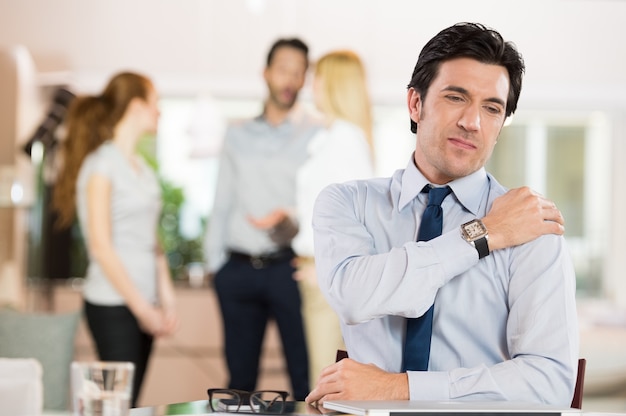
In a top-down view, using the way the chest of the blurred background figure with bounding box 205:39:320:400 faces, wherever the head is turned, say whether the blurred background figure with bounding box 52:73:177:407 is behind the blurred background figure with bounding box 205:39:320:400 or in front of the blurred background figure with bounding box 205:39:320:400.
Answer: in front

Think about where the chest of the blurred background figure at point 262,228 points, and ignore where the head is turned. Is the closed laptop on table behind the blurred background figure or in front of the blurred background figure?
in front

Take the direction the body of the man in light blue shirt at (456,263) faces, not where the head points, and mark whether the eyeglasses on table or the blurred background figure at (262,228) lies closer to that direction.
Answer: the eyeglasses on table

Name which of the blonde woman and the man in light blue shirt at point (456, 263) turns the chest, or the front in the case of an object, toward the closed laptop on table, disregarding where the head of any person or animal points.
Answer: the man in light blue shirt

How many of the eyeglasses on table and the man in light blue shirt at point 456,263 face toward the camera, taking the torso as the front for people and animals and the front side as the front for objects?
2

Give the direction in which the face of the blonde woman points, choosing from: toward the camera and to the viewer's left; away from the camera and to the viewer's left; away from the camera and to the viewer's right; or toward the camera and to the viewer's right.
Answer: away from the camera and to the viewer's left

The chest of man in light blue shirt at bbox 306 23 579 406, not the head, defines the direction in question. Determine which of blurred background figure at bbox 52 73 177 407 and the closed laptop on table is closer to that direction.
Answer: the closed laptop on table

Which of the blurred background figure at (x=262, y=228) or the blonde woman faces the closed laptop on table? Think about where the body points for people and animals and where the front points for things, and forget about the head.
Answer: the blurred background figure

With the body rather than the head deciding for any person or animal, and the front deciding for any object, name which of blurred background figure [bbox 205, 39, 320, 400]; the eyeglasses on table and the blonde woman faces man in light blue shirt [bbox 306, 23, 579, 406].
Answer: the blurred background figure

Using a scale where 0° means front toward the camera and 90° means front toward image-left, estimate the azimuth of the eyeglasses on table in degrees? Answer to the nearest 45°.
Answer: approximately 0°

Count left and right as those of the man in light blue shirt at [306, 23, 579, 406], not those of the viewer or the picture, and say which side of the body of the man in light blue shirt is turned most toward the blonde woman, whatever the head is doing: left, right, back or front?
back
